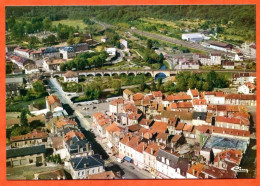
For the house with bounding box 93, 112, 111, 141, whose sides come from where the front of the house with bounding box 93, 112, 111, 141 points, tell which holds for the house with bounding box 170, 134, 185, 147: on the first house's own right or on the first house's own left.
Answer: on the first house's own left

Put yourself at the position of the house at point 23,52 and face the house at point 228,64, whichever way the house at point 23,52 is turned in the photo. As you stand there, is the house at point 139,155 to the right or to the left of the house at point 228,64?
right

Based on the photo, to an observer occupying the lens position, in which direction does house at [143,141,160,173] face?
facing the viewer and to the left of the viewer

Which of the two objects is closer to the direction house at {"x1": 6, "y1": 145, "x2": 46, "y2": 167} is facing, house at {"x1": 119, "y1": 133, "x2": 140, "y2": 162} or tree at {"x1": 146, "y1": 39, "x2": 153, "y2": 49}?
the house

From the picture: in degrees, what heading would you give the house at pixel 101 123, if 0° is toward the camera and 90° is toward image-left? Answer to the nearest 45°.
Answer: approximately 45°

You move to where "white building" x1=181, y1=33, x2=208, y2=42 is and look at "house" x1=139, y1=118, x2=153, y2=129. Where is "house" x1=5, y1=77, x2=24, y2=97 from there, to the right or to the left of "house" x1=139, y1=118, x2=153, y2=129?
right

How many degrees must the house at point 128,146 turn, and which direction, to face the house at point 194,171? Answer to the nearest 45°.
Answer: approximately 90° to its left
